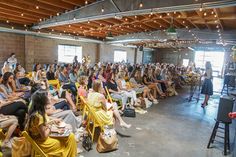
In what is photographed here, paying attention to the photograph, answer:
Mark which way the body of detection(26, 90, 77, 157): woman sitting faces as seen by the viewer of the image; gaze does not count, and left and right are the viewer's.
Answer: facing to the right of the viewer

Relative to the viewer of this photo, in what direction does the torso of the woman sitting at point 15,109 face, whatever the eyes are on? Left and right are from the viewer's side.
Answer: facing to the right of the viewer

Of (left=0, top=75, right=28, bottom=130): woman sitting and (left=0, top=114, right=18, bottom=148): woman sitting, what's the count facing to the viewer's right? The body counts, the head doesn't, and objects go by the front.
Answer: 2

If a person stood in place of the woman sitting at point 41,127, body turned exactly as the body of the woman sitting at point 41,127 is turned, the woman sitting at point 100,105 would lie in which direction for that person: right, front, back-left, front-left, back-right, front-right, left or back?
front-left

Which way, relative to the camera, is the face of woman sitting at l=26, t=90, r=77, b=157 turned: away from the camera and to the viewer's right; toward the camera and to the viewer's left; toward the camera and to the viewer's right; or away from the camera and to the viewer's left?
away from the camera and to the viewer's right

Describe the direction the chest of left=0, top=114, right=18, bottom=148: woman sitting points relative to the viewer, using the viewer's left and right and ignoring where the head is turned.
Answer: facing to the right of the viewer

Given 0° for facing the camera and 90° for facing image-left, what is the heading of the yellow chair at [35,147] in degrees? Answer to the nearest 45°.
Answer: approximately 270°

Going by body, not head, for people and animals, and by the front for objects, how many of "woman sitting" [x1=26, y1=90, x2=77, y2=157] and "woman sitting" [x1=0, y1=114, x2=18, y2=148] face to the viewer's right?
2

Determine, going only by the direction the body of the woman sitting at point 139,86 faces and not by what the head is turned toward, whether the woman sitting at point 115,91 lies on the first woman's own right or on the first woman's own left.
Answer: on the first woman's own right

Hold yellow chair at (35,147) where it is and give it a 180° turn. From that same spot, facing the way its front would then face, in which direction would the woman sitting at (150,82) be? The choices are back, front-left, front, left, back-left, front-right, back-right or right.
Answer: back-right

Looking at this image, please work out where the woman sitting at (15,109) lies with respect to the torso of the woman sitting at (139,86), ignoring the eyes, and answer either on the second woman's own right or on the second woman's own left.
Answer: on the second woman's own right
